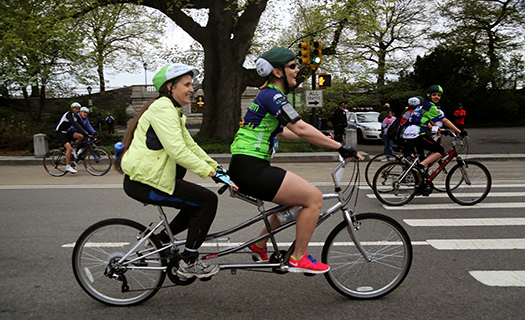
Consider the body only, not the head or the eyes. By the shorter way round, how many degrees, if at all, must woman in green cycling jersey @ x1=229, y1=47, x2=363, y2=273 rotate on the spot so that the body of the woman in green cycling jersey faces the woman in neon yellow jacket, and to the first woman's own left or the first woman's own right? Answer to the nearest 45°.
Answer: approximately 180°

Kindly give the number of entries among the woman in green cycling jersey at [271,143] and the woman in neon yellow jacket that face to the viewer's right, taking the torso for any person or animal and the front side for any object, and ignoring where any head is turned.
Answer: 2

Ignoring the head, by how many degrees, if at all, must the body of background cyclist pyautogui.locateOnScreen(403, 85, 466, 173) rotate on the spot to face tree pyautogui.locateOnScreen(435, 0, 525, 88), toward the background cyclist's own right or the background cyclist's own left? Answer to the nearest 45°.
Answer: approximately 90° to the background cyclist's own left

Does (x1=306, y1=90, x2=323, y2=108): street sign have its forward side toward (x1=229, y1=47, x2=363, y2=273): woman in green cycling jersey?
yes

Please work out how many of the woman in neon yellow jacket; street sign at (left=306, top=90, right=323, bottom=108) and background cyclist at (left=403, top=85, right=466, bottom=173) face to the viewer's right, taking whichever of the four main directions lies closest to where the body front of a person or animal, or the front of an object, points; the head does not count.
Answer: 2

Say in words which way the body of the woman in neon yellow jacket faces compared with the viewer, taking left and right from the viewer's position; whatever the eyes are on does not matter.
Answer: facing to the right of the viewer

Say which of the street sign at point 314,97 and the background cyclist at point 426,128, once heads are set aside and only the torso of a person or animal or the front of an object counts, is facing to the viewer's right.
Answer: the background cyclist

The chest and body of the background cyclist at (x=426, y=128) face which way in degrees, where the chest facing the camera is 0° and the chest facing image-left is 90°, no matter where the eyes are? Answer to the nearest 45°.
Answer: approximately 270°

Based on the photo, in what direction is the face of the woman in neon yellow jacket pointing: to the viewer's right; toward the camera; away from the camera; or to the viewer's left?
to the viewer's right

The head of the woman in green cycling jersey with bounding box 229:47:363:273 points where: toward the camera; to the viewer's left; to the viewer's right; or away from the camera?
to the viewer's right

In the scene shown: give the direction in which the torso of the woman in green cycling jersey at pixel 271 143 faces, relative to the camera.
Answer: to the viewer's right

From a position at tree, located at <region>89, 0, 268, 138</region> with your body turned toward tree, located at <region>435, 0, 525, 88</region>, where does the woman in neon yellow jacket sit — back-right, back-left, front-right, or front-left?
back-right
